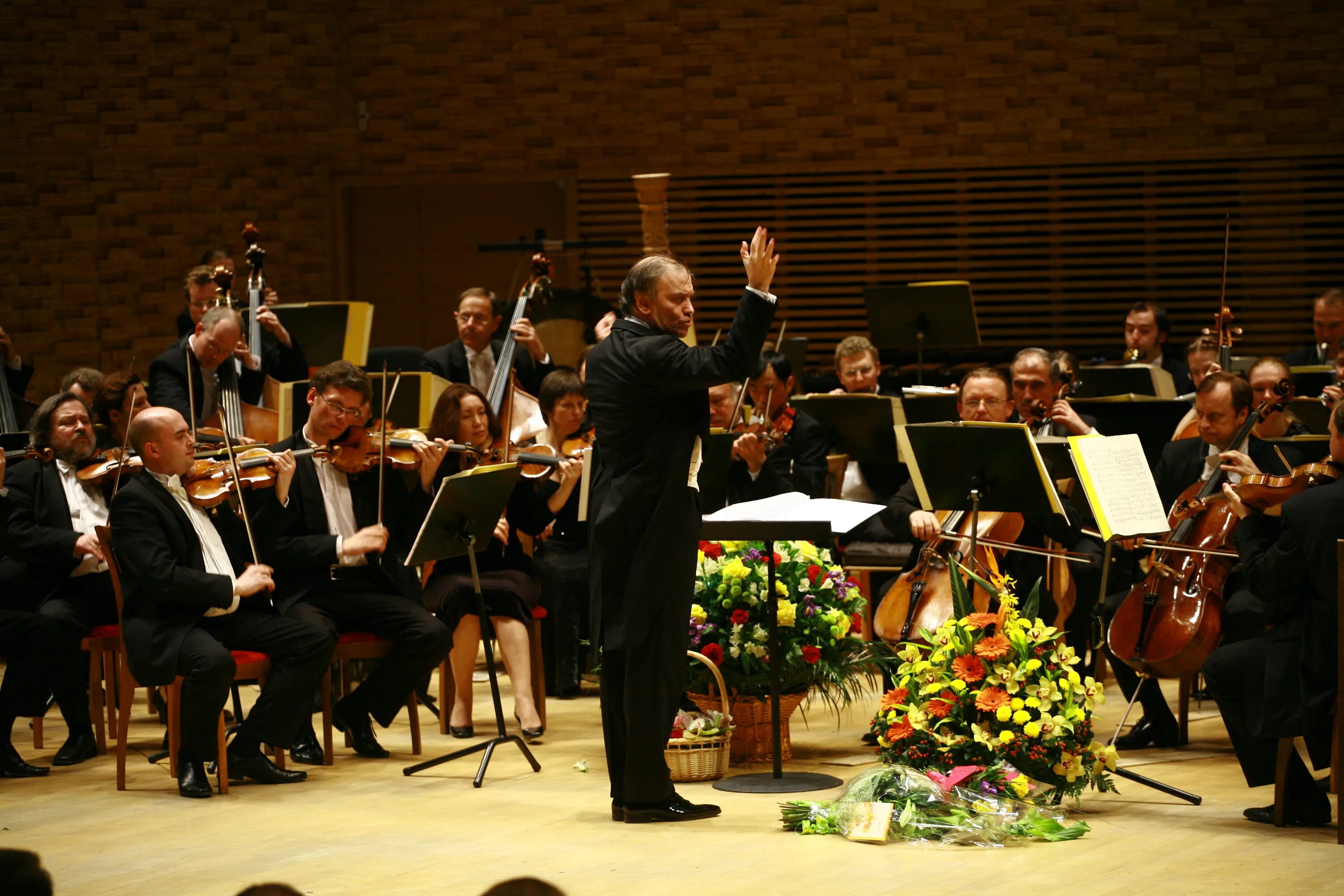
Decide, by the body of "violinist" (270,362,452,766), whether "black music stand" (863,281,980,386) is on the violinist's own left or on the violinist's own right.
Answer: on the violinist's own left

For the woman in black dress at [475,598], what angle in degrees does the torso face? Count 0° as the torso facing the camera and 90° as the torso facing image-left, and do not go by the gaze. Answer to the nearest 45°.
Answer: approximately 0°

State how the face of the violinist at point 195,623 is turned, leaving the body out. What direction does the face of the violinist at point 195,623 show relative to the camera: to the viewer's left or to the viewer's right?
to the viewer's right

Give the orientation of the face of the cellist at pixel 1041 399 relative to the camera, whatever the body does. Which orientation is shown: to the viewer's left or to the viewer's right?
to the viewer's left

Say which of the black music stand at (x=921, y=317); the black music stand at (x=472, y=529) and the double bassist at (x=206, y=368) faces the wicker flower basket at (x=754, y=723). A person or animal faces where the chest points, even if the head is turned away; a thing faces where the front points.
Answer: the double bassist

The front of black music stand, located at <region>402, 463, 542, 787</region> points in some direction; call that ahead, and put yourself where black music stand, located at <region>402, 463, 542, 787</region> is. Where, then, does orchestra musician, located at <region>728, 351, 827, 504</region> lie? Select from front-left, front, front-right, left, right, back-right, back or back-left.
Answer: right

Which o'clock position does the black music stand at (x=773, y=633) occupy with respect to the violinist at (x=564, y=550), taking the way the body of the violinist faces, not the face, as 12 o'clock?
The black music stand is roughly at 1 o'clock from the violinist.

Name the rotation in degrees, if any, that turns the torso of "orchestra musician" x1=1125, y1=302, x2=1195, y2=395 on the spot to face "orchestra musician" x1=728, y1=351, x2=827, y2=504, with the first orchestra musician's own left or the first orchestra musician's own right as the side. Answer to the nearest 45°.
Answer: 0° — they already face them

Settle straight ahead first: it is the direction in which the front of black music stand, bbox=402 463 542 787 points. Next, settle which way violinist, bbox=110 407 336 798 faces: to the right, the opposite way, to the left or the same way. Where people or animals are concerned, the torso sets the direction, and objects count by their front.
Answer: the opposite way

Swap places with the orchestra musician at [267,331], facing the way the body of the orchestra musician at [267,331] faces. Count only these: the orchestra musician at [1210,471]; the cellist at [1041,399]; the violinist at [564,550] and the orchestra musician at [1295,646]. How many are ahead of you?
4
